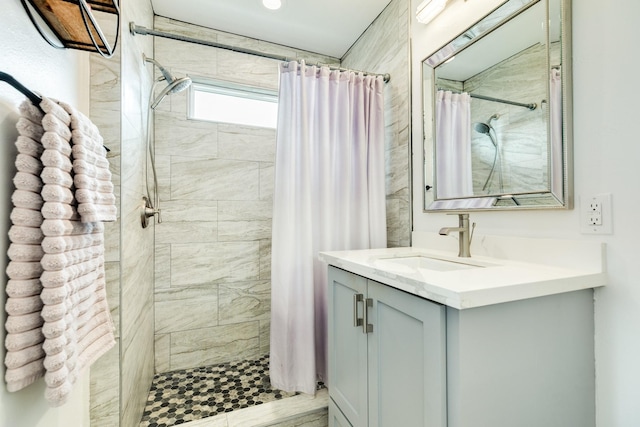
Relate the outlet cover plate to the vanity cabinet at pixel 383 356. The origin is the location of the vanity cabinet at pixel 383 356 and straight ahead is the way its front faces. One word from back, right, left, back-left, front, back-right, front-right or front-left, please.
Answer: back-left

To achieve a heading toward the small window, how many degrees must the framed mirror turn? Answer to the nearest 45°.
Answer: approximately 45° to its right

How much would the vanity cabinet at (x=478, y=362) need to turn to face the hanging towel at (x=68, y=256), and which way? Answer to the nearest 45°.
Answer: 0° — it already faces it

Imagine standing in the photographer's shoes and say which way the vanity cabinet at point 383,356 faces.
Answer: facing the viewer and to the left of the viewer

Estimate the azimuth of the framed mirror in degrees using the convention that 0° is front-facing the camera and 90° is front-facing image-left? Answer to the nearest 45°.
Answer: approximately 45°

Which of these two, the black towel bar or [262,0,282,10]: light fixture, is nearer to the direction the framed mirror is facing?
the black towel bar

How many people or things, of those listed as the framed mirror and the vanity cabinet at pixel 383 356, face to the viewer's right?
0

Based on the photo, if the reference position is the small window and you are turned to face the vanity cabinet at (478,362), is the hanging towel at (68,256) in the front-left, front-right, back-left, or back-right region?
front-right

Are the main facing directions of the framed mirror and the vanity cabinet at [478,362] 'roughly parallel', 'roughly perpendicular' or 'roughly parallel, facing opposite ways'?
roughly parallel

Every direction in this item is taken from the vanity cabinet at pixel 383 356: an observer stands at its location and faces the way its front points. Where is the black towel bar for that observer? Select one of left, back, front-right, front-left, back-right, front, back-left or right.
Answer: front

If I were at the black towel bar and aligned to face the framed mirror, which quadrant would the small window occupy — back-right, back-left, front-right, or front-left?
front-left

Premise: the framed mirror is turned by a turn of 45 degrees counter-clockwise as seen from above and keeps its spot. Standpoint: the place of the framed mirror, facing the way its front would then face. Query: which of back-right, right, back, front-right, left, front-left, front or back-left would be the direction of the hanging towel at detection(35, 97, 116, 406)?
front-right

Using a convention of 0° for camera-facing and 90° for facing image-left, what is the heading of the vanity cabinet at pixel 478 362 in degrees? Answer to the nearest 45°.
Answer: approximately 45°

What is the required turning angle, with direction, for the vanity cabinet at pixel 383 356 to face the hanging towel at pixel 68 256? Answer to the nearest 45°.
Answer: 0° — it already faces it

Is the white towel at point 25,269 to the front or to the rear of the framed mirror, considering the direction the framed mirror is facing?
to the front

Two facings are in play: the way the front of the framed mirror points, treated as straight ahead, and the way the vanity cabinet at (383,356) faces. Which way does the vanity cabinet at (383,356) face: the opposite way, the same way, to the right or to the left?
the same way
